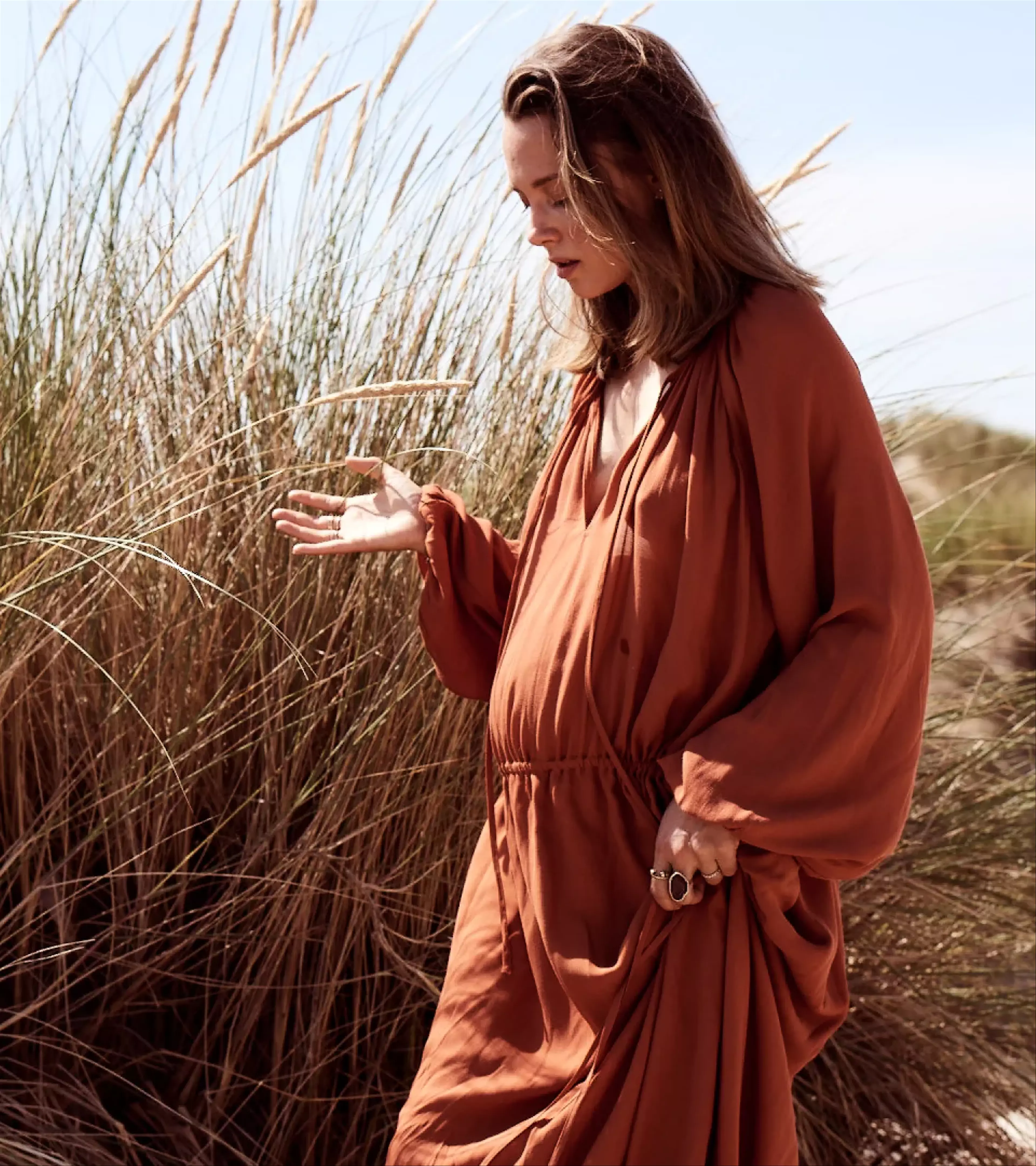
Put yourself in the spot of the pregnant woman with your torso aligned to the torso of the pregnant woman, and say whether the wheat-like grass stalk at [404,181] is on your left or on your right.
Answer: on your right

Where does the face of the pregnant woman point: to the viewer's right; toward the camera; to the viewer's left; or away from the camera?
to the viewer's left

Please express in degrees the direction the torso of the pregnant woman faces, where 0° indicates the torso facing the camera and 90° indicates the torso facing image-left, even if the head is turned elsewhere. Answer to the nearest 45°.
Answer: approximately 45°

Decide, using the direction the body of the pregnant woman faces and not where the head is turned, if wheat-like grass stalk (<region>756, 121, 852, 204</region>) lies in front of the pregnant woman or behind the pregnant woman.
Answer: behind

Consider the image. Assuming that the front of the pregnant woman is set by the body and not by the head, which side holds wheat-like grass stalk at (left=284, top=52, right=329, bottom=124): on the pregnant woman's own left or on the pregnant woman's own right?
on the pregnant woman's own right

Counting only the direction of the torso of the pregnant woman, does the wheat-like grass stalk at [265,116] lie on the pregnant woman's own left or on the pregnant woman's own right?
on the pregnant woman's own right

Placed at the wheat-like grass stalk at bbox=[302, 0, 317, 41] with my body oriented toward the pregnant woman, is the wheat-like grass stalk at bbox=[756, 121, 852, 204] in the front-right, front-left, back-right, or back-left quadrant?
front-left

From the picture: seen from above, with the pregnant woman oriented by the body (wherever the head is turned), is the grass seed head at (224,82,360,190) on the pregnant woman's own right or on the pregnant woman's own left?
on the pregnant woman's own right
